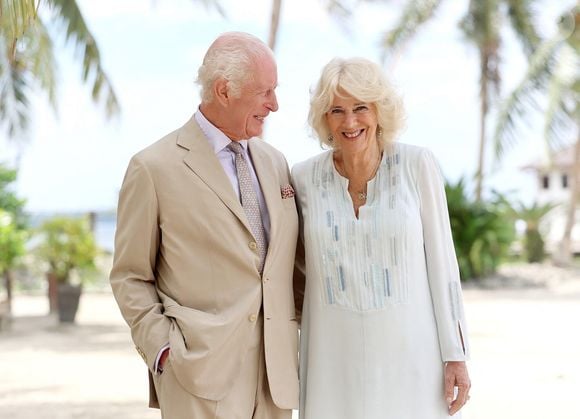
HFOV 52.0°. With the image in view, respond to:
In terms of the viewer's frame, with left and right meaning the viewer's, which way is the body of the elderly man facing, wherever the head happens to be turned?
facing the viewer and to the right of the viewer

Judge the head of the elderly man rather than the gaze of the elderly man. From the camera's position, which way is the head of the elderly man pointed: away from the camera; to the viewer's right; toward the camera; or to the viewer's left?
to the viewer's right

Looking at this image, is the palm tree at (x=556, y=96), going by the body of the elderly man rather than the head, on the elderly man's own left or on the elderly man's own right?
on the elderly man's own left

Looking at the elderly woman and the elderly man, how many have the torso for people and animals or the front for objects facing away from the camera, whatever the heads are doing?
0

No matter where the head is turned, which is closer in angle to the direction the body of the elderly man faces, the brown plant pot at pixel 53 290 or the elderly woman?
the elderly woman

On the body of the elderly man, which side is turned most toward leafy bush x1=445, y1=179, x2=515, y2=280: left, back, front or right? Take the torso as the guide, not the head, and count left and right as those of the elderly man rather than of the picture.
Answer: left

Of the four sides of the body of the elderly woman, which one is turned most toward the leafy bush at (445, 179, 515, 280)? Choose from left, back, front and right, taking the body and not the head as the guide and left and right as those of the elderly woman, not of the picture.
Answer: back

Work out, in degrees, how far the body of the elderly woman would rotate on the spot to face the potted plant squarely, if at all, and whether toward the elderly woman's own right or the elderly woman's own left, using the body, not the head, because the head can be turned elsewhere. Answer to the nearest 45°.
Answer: approximately 135° to the elderly woman's own right

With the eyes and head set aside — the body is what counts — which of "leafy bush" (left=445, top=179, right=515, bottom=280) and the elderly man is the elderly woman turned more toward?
the elderly man
